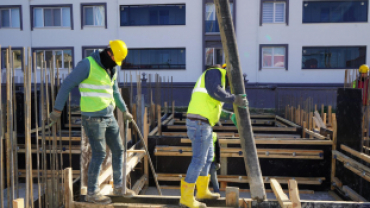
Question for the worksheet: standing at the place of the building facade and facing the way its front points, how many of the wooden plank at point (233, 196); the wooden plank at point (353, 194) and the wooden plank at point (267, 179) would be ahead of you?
3

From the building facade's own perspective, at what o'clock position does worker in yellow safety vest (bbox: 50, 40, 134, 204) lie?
The worker in yellow safety vest is roughly at 12 o'clock from the building facade.

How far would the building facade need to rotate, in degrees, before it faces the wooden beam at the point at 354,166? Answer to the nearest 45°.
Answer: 0° — it already faces it

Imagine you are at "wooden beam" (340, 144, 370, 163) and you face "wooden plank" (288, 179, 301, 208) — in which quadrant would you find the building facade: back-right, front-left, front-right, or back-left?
back-right

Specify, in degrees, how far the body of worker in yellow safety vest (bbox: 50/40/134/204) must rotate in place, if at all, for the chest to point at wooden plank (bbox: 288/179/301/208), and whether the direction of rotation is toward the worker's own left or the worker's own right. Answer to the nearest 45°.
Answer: approximately 45° to the worker's own left

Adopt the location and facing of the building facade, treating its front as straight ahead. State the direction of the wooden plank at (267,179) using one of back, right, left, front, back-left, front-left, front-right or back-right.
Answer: front

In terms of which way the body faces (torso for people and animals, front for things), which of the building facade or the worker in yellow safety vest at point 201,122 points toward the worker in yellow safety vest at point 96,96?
the building facade

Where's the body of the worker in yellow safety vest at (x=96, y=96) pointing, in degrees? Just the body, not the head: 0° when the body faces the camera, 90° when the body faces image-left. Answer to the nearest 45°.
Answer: approximately 315°

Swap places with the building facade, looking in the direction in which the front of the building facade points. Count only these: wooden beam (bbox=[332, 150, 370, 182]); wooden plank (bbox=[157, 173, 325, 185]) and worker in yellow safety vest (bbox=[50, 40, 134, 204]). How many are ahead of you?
3

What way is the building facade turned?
toward the camera

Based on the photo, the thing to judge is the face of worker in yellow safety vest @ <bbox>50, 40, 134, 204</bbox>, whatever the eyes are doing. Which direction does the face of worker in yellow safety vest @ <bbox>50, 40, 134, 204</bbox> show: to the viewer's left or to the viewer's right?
to the viewer's right
